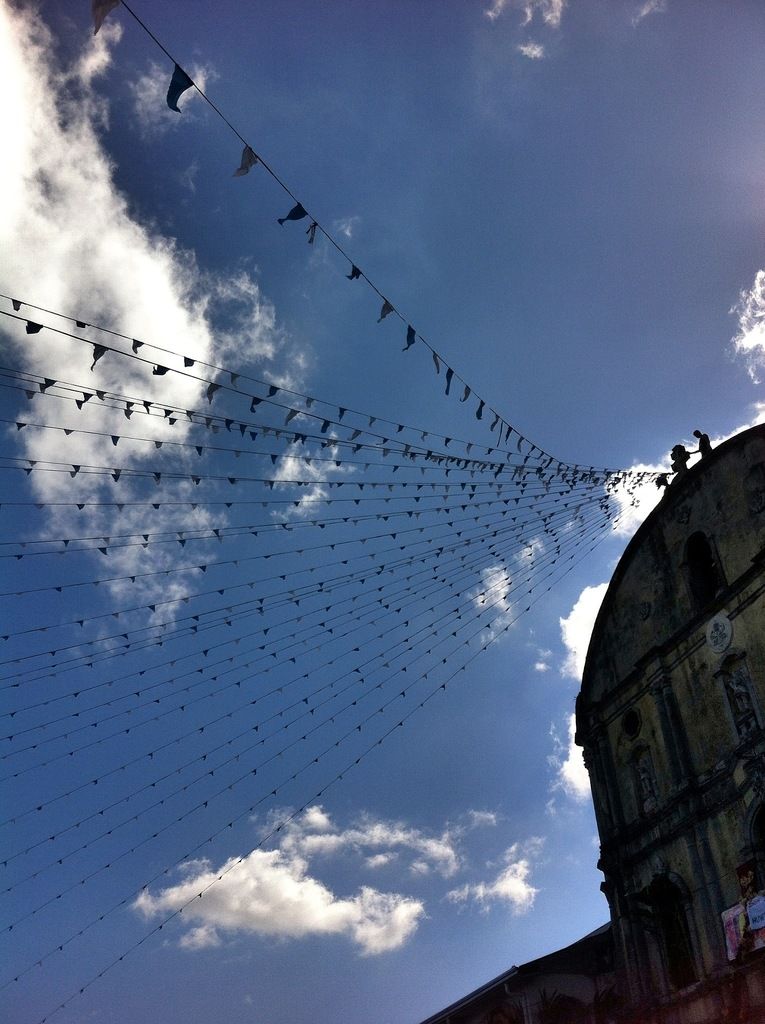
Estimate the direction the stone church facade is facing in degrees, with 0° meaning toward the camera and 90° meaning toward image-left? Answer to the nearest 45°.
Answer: approximately 45°

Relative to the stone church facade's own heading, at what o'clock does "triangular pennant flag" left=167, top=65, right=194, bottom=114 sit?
The triangular pennant flag is roughly at 11 o'clock from the stone church facade.
